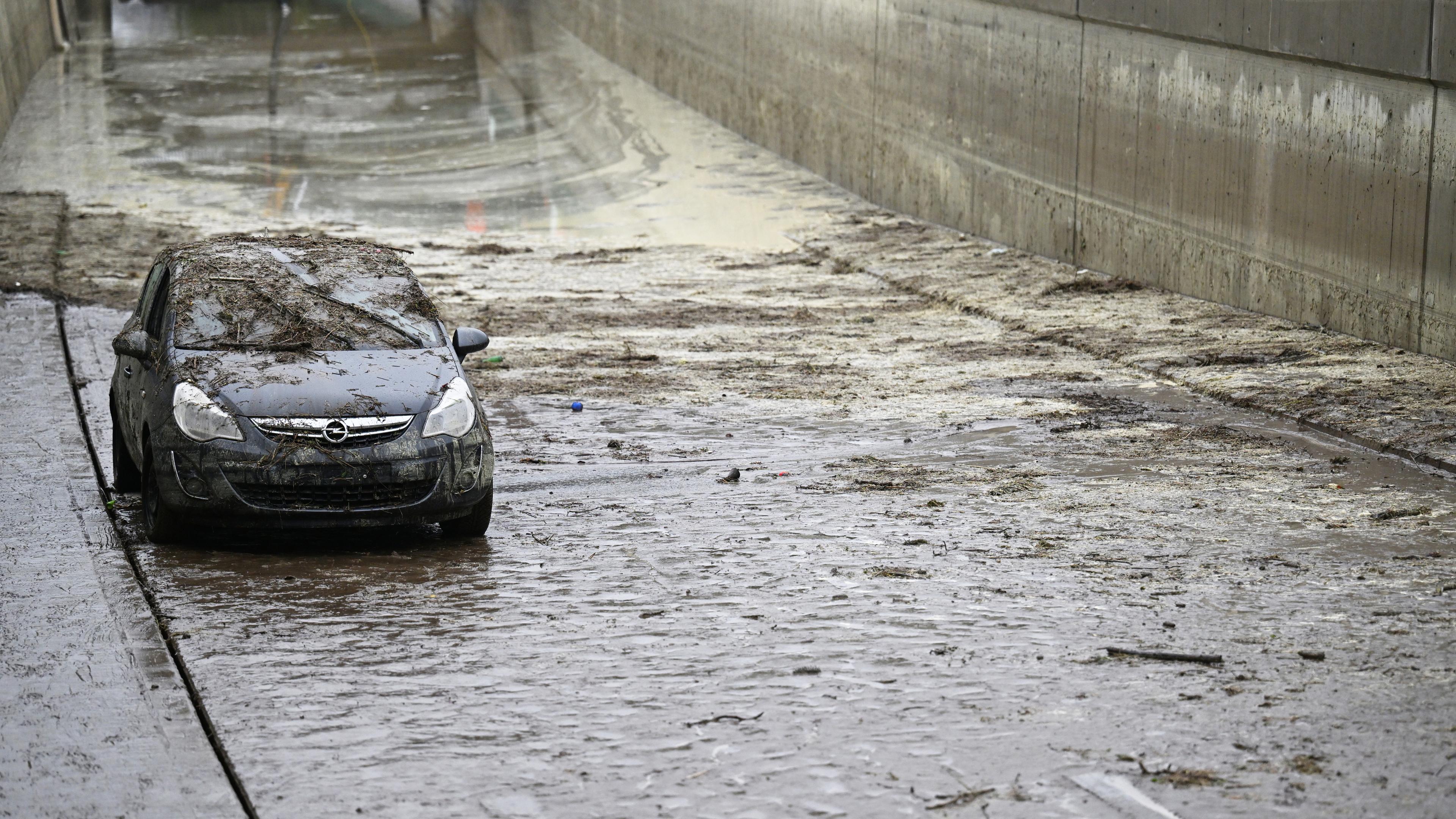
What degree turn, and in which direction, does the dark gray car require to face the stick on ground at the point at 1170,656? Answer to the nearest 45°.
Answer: approximately 45° to its left

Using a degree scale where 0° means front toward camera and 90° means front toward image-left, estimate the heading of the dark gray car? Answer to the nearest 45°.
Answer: approximately 0°
